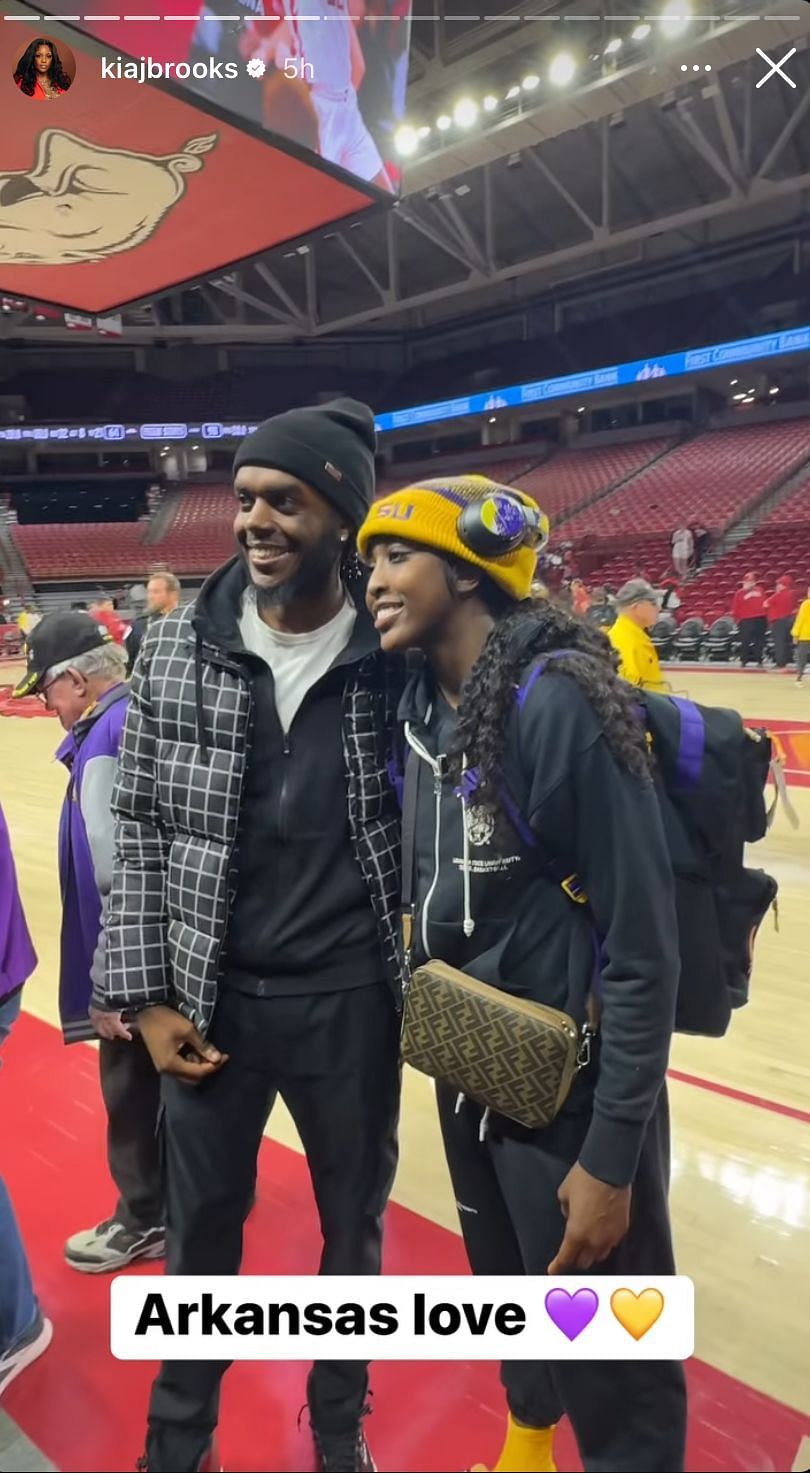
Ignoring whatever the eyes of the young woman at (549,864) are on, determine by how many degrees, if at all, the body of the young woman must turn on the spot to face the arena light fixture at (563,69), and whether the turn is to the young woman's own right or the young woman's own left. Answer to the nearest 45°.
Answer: approximately 135° to the young woman's own right

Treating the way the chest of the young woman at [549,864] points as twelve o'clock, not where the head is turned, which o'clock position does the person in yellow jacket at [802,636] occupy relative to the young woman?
The person in yellow jacket is roughly at 5 o'clock from the young woman.

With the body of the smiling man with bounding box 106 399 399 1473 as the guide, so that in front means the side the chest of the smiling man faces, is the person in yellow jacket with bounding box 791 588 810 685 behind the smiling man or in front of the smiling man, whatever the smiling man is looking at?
behind

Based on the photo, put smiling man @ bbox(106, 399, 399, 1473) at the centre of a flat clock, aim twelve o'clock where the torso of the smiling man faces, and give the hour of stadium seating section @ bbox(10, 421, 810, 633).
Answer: The stadium seating section is roughly at 7 o'clock from the smiling man.

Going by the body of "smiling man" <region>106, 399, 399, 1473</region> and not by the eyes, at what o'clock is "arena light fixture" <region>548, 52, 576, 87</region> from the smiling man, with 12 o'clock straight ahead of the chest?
The arena light fixture is roughly at 7 o'clock from the smiling man.

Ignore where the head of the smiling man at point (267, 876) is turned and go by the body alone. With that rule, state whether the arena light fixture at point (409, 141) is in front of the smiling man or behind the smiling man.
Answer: behind

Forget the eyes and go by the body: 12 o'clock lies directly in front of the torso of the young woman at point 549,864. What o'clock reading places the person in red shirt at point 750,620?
The person in red shirt is roughly at 5 o'clock from the young woman.

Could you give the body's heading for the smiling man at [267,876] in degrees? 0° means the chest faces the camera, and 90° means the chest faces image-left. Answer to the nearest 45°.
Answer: approximately 0°

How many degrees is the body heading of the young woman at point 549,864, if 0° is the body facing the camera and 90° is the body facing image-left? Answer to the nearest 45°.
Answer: approximately 45°

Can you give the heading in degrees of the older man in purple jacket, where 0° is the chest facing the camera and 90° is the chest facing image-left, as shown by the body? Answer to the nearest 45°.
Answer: approximately 90°

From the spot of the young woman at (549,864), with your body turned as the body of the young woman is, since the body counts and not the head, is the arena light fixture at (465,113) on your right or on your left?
on your right
